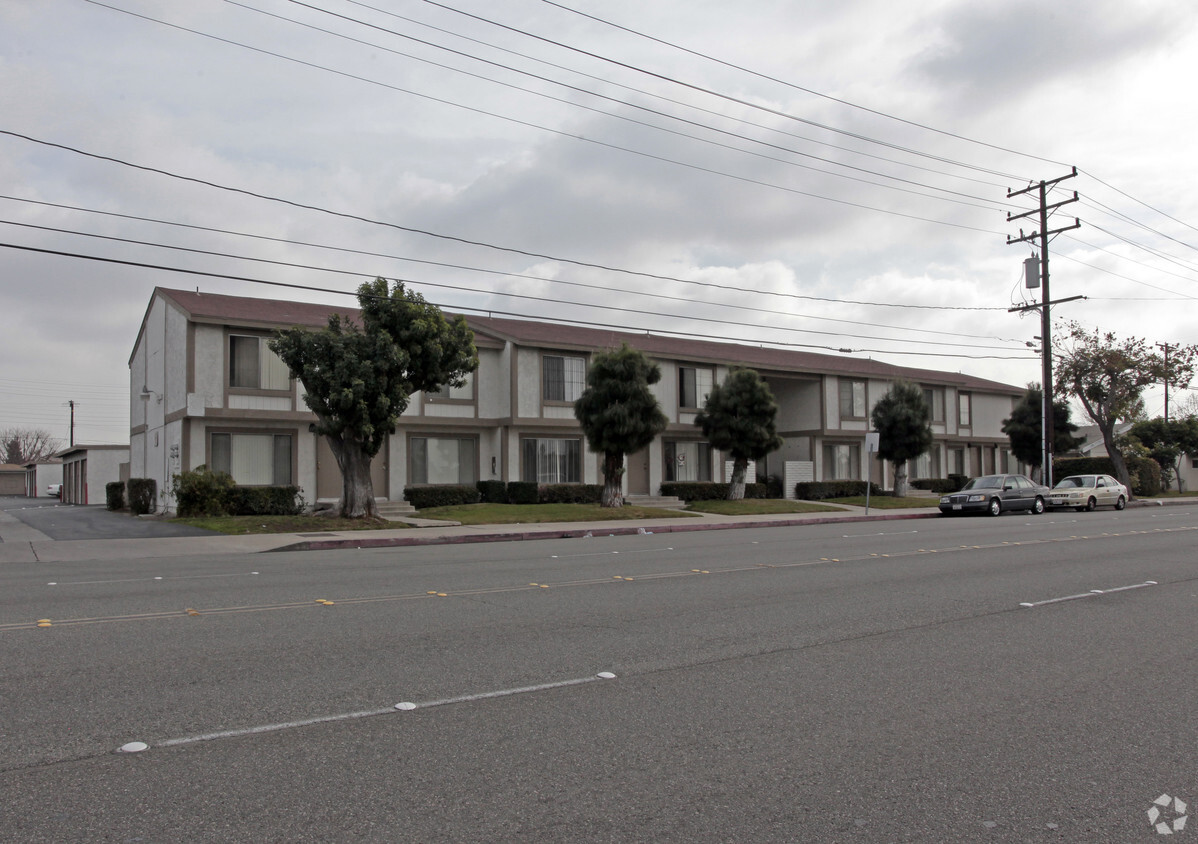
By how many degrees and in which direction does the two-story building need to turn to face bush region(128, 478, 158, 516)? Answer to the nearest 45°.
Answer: approximately 135° to its right

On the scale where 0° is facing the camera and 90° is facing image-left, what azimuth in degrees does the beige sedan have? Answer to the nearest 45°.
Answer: approximately 45°

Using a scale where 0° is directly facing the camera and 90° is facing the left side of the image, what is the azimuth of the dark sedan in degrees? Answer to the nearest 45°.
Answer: approximately 45°

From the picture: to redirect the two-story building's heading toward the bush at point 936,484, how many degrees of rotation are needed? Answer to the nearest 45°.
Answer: approximately 90° to its left

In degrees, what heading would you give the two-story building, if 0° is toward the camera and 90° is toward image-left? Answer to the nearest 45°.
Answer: approximately 315°

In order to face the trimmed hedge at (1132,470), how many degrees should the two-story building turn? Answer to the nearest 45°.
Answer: approximately 90° to its left
